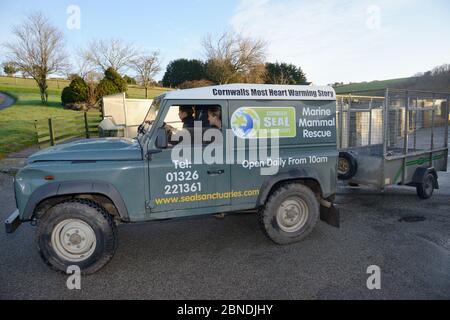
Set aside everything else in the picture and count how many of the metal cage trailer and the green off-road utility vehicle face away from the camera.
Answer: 0

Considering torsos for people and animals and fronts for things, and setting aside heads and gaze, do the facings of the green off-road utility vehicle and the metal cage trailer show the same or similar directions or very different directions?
same or similar directions

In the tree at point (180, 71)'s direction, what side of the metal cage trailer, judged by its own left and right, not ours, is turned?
right

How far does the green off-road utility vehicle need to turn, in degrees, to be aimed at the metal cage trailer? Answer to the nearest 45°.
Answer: approximately 135° to its right

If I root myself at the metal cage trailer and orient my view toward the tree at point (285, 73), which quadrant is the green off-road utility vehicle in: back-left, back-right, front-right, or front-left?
back-left

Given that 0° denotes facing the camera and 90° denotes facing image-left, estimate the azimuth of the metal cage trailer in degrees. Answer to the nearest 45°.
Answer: approximately 45°

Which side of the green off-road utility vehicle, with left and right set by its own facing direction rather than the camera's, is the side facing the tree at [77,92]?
right

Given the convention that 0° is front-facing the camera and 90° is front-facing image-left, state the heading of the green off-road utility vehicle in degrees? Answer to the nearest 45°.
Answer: approximately 90°

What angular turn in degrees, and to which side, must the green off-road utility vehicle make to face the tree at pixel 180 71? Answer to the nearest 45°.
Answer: approximately 90° to its right
